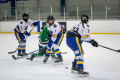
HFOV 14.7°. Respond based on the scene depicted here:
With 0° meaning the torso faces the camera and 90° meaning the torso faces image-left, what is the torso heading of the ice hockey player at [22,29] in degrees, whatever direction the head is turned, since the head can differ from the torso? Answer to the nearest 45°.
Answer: approximately 315°

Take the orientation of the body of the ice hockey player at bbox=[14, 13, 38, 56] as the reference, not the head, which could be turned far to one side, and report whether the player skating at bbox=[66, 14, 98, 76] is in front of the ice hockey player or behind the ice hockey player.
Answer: in front

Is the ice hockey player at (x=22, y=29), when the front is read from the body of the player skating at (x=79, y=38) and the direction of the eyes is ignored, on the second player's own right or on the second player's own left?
on the second player's own left

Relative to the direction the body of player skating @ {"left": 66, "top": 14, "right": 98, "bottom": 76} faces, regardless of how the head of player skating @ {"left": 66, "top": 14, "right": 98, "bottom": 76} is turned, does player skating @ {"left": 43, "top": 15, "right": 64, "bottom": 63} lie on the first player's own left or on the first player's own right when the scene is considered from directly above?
on the first player's own left
